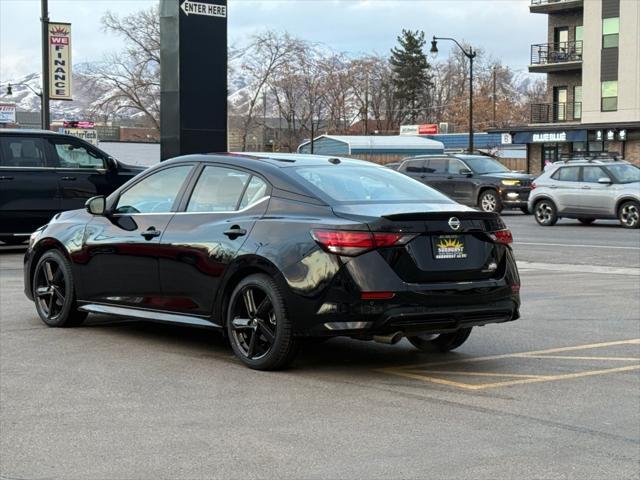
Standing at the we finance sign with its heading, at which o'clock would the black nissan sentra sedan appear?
The black nissan sentra sedan is roughly at 12 o'clock from the we finance sign.

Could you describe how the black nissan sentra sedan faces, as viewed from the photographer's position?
facing away from the viewer and to the left of the viewer

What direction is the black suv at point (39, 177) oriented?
to the viewer's right

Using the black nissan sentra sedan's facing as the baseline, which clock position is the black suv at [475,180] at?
The black suv is roughly at 2 o'clock from the black nissan sentra sedan.

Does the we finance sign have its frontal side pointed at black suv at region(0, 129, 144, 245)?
yes

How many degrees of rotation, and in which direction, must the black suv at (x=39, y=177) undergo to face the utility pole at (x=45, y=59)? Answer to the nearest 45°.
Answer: approximately 90° to its left

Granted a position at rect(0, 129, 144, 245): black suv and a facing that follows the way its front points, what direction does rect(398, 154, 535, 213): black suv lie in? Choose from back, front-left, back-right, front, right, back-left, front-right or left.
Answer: front-left

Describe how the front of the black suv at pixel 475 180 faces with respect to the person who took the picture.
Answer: facing the viewer and to the right of the viewer

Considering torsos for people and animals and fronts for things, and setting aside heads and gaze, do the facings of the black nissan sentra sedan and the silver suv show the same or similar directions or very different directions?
very different directions

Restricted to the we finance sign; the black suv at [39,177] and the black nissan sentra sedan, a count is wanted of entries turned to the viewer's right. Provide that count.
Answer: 1

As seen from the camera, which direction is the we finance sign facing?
toward the camera
